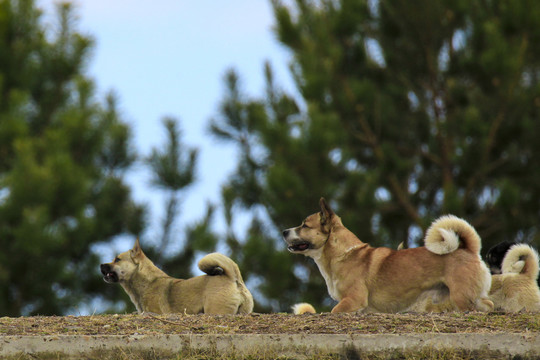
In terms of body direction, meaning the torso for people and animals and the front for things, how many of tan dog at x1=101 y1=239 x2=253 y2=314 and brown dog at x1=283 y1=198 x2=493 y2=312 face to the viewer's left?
2

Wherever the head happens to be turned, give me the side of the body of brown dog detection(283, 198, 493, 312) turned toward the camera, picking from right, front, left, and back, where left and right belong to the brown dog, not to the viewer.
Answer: left

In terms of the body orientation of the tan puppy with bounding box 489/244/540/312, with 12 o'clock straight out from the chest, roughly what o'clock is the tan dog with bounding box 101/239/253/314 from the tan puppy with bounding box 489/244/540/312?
the tan dog with bounding box 101/239/253/314 is roughly at 12 o'clock from the tan puppy with bounding box 489/244/540/312.

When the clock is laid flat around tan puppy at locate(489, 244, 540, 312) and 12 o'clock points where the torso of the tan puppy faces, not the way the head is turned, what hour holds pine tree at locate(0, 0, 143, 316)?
The pine tree is roughly at 1 o'clock from the tan puppy.

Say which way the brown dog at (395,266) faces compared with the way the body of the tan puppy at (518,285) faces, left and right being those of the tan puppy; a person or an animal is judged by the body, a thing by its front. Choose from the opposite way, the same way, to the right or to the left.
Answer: the same way

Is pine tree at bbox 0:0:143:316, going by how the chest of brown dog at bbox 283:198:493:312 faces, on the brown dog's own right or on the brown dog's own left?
on the brown dog's own right

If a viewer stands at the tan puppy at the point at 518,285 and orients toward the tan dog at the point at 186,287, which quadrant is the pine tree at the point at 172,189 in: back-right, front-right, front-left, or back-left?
front-right

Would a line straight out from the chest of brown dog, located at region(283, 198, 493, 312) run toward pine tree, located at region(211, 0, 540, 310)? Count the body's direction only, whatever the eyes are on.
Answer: no

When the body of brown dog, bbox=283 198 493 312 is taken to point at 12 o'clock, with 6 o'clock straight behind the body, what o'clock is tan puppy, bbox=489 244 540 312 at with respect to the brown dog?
The tan puppy is roughly at 5 o'clock from the brown dog.

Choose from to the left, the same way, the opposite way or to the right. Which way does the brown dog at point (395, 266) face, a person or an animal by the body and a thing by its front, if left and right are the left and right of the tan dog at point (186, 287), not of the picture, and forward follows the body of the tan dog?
the same way

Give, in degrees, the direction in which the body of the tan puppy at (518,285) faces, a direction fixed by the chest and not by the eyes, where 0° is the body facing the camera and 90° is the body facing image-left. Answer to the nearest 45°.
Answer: approximately 90°

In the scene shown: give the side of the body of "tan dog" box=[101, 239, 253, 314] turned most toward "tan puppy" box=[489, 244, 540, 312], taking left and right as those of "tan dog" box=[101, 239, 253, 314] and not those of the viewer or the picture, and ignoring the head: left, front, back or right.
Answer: back

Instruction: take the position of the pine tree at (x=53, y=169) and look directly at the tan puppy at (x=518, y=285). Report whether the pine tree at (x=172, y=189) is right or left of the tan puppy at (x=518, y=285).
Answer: left

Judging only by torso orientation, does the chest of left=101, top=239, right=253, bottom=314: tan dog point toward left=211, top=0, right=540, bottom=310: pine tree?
no

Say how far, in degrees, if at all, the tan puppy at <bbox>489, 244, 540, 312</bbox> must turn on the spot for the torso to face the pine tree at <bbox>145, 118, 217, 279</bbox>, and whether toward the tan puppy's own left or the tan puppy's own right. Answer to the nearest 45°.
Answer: approximately 45° to the tan puppy's own right

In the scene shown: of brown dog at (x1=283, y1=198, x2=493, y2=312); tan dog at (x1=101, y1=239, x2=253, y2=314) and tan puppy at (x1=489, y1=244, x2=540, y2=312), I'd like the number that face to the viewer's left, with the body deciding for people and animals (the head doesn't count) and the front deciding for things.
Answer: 3

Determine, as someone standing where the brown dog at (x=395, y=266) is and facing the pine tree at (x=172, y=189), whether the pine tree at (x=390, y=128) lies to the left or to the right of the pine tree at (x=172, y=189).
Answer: right

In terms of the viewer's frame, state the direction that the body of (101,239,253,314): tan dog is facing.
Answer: to the viewer's left

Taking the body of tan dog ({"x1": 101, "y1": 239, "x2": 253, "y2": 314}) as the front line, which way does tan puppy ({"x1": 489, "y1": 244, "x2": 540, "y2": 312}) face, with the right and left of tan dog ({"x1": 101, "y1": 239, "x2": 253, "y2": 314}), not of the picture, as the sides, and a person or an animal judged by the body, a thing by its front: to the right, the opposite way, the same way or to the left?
the same way
